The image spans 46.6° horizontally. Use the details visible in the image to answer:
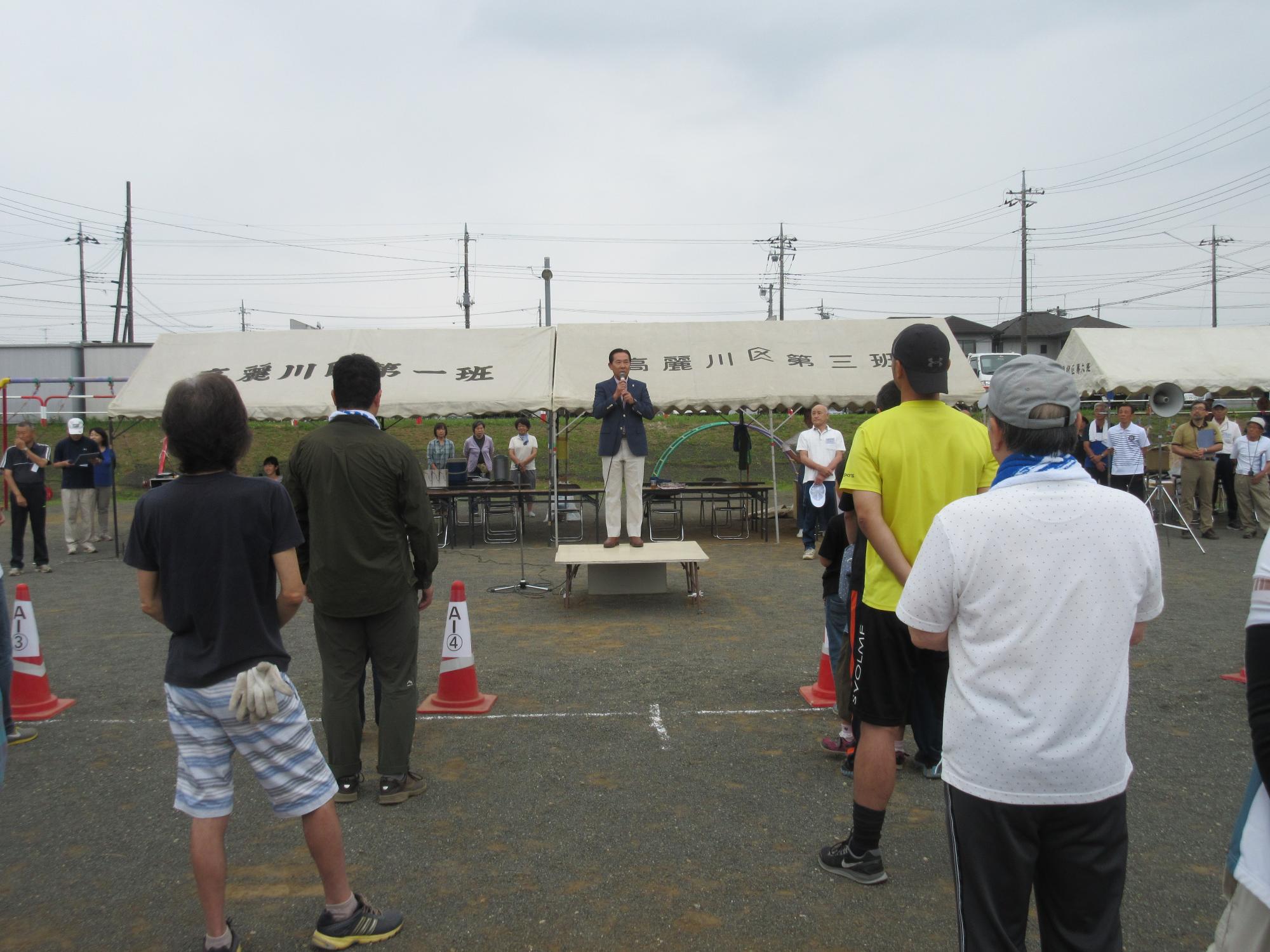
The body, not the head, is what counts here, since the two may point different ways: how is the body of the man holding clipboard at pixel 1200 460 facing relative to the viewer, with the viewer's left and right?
facing the viewer

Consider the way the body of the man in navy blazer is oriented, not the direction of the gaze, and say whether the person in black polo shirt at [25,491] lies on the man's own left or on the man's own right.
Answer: on the man's own right

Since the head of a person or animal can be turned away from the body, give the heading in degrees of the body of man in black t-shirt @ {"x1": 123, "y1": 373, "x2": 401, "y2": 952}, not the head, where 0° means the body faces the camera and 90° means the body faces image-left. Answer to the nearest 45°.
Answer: approximately 180°

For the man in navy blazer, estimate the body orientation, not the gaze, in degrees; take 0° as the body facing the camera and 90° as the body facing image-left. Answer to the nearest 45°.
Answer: approximately 0°

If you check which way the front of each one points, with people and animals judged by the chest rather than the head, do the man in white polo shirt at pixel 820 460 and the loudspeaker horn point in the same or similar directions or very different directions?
same or similar directions

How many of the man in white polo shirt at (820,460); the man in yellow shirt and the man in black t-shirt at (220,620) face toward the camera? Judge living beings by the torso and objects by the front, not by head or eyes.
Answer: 1

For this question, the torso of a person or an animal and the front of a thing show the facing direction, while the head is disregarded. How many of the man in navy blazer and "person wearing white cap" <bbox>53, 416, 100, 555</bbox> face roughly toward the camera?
2

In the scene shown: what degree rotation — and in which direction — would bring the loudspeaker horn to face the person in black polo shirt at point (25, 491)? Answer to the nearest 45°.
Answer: approximately 45° to its right

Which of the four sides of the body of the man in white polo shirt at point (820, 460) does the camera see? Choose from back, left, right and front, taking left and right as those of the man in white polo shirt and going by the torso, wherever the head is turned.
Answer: front

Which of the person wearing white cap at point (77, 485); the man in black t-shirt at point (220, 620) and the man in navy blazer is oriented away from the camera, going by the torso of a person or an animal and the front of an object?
the man in black t-shirt

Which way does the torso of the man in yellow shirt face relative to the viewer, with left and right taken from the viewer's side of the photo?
facing away from the viewer and to the left of the viewer

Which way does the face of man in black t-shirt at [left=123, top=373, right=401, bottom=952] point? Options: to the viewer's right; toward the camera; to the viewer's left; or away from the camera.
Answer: away from the camera

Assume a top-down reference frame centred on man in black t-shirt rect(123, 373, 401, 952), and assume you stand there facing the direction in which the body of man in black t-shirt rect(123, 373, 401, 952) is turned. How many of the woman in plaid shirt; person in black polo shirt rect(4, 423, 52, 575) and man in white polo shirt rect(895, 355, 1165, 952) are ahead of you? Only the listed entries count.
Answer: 2

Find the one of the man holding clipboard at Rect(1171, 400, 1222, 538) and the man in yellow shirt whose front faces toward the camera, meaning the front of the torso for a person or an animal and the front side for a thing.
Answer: the man holding clipboard

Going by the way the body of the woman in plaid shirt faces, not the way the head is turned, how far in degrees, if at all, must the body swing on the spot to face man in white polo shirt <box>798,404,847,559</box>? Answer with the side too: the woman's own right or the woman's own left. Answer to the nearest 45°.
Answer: approximately 45° to the woman's own left
